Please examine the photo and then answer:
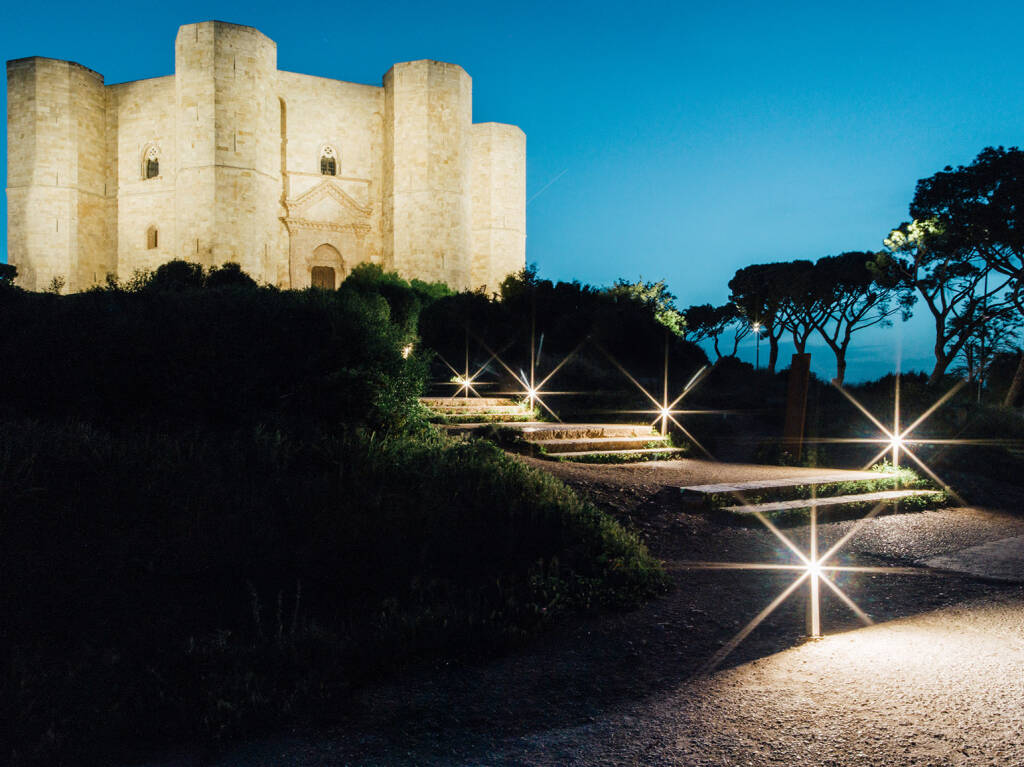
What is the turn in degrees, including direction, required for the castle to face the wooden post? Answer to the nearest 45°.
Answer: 0° — it already faces it

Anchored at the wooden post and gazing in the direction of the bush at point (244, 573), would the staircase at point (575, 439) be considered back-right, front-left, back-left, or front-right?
front-right

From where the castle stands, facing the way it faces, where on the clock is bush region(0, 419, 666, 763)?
The bush is roughly at 12 o'clock from the castle.

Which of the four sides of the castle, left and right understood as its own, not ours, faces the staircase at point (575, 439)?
front

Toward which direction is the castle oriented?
toward the camera

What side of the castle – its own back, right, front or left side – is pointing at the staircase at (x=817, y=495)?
front
